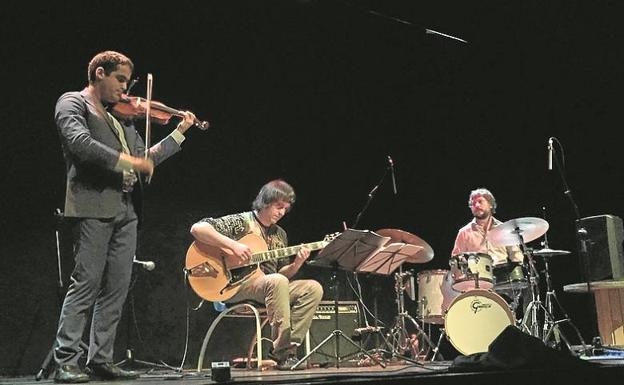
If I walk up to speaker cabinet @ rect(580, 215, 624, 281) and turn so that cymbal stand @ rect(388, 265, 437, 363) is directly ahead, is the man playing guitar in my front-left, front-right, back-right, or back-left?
front-left

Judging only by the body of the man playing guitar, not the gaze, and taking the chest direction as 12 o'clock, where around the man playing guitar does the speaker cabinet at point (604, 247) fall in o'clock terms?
The speaker cabinet is roughly at 10 o'clock from the man playing guitar.

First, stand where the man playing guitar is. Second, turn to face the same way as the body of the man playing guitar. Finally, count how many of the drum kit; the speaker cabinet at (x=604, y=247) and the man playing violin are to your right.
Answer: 1

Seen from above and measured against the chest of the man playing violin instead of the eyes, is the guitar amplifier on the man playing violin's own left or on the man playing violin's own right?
on the man playing violin's own left

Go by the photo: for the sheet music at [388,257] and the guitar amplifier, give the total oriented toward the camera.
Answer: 1

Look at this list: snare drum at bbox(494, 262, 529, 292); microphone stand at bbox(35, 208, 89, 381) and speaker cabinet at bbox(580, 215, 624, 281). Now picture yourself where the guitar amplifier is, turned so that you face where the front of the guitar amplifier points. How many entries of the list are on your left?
2

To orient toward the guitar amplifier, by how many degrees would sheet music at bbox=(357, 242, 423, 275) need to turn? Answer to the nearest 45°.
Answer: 0° — it already faces it

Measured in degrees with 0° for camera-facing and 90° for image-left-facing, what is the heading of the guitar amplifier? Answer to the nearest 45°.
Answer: approximately 0°

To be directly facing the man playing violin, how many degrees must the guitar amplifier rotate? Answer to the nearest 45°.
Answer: approximately 45° to its right

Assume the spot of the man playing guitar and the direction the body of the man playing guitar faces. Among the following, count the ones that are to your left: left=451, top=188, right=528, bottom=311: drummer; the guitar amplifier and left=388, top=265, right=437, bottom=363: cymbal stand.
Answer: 3

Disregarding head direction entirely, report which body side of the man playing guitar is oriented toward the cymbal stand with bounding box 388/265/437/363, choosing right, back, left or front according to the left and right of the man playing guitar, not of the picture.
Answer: left

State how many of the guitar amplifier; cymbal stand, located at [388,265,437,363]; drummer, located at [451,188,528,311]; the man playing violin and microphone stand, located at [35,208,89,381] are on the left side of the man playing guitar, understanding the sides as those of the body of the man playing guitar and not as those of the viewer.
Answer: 3

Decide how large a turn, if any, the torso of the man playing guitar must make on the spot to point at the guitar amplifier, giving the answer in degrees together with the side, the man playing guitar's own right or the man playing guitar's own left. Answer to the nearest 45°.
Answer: approximately 90° to the man playing guitar's own left

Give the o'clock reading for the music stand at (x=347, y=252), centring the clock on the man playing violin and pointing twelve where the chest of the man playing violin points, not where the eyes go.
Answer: The music stand is roughly at 10 o'clock from the man playing violin.
